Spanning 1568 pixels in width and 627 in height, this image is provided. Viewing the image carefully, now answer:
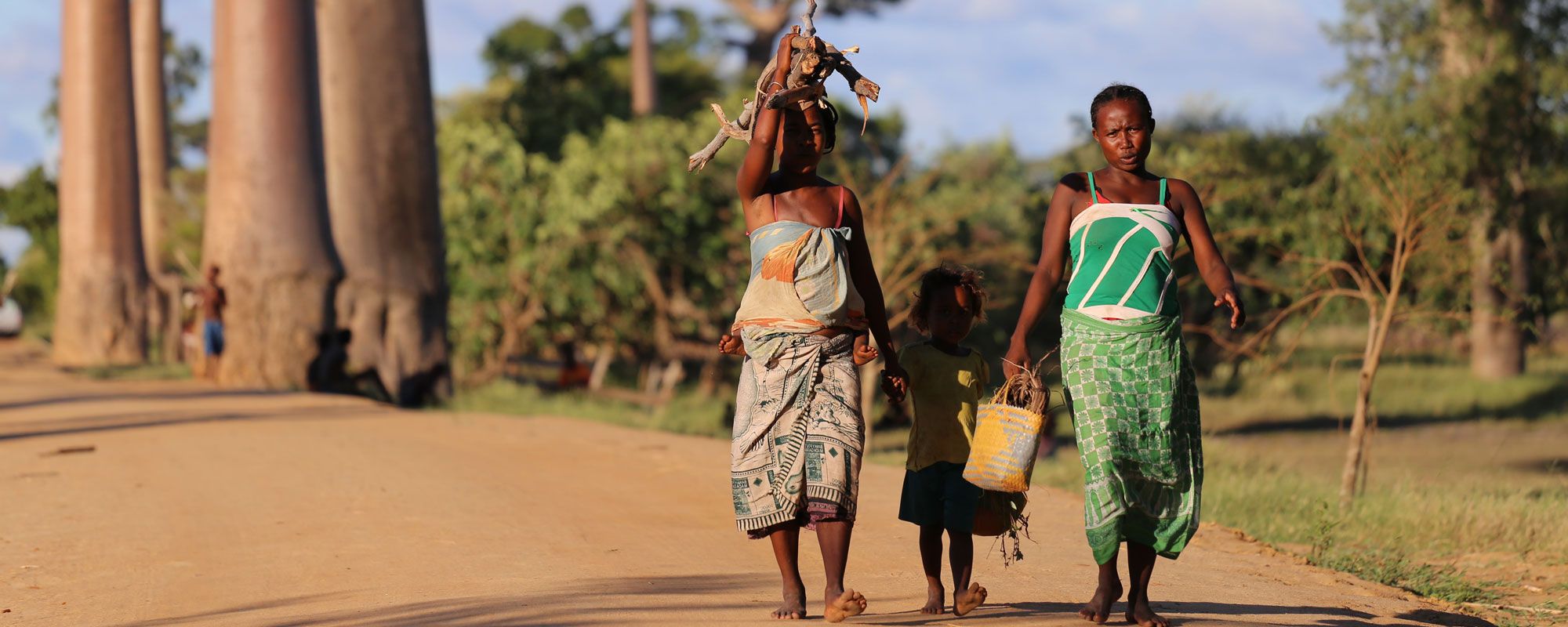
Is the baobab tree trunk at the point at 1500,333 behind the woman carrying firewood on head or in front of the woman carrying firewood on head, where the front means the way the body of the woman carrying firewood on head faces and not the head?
behind

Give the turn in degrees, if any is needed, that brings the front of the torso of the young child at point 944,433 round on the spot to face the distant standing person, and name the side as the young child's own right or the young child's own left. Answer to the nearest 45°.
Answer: approximately 135° to the young child's own right

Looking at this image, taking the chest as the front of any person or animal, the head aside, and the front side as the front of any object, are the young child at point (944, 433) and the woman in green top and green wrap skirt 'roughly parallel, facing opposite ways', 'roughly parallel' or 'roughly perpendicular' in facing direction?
roughly parallel

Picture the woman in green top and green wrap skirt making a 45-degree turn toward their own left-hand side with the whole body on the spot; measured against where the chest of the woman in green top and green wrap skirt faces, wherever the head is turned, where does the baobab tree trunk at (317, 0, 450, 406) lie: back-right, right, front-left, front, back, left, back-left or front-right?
back

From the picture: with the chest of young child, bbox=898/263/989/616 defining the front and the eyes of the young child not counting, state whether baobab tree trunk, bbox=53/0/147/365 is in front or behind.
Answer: behind

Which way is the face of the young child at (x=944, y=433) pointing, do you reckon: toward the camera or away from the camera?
toward the camera

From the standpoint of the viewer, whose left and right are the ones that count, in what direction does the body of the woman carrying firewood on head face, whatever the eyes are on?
facing the viewer

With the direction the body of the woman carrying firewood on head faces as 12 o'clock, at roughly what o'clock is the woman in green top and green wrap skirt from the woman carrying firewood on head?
The woman in green top and green wrap skirt is roughly at 9 o'clock from the woman carrying firewood on head.

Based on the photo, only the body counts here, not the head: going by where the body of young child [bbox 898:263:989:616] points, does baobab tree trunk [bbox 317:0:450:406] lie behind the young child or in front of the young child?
behind

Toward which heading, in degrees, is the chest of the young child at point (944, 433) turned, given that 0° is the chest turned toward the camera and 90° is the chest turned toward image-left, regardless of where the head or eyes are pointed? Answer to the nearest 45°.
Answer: approximately 0°

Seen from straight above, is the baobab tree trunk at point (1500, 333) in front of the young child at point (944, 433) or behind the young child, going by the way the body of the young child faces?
behind

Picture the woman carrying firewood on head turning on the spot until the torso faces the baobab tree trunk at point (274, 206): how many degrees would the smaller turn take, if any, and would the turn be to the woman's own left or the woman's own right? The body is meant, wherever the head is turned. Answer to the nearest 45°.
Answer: approximately 135° to the woman's own right

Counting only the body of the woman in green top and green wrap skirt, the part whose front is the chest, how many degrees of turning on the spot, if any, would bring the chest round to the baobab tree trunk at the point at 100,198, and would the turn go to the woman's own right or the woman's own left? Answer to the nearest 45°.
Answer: approximately 135° to the woman's own right

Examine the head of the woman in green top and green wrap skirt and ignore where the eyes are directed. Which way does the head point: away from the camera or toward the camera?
toward the camera

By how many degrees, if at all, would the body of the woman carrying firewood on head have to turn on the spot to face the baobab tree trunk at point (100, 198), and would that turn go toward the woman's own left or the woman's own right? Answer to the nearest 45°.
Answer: approximately 135° to the woman's own right

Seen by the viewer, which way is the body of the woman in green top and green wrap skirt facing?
toward the camera

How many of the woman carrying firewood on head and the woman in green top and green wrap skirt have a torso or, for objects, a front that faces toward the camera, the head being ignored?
2

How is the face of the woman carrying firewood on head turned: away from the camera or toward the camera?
toward the camera
